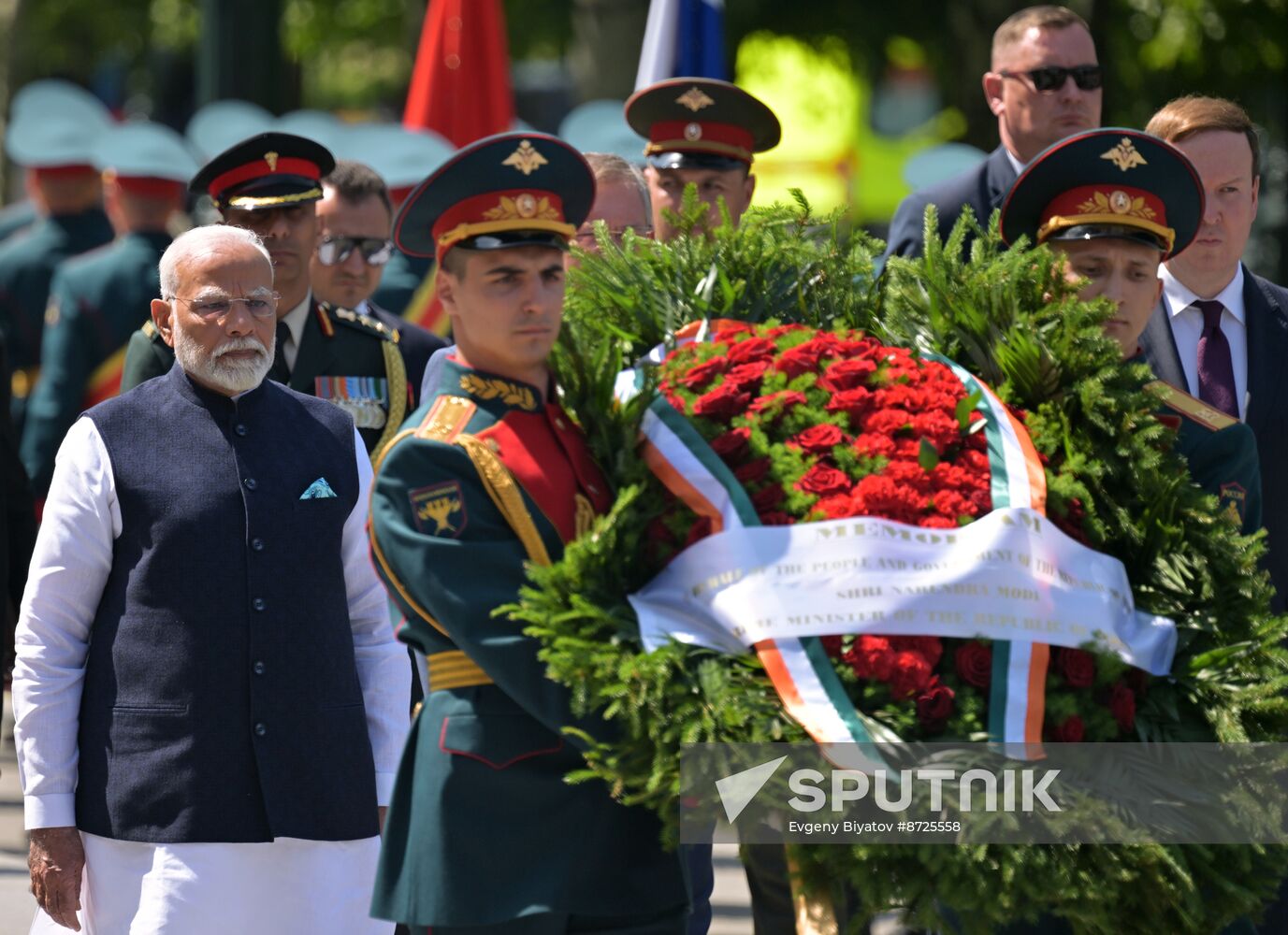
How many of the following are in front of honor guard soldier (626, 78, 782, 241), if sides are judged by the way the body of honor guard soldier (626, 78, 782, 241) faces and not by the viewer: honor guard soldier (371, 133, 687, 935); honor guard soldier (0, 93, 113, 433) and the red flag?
1

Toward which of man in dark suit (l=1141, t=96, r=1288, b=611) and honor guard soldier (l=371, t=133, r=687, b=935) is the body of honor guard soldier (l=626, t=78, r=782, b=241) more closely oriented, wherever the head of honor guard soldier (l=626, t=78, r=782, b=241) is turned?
the honor guard soldier

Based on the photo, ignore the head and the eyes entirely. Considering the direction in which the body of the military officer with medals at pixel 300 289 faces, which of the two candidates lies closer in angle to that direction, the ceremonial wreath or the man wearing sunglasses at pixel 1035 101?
the ceremonial wreath

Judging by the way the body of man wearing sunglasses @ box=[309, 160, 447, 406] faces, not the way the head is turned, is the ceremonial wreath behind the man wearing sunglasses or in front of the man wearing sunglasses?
in front

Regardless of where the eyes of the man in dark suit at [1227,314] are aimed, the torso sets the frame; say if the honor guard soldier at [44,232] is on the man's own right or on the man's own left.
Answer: on the man's own right

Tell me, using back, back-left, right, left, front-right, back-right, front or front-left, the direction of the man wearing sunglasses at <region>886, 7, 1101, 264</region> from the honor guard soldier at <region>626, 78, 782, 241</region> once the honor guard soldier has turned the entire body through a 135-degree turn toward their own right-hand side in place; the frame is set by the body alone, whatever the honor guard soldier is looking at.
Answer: back-right

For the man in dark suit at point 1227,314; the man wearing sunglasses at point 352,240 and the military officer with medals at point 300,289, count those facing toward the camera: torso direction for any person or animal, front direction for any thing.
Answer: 3

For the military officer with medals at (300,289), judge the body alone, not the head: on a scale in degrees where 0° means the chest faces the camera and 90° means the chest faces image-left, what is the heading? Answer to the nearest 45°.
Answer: approximately 0°

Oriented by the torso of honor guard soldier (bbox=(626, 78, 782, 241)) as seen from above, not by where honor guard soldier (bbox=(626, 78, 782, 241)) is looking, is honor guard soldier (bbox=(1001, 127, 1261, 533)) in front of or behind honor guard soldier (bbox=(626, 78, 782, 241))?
in front

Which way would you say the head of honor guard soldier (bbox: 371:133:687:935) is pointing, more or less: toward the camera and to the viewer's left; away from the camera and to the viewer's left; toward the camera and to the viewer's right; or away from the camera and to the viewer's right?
toward the camera and to the viewer's right
